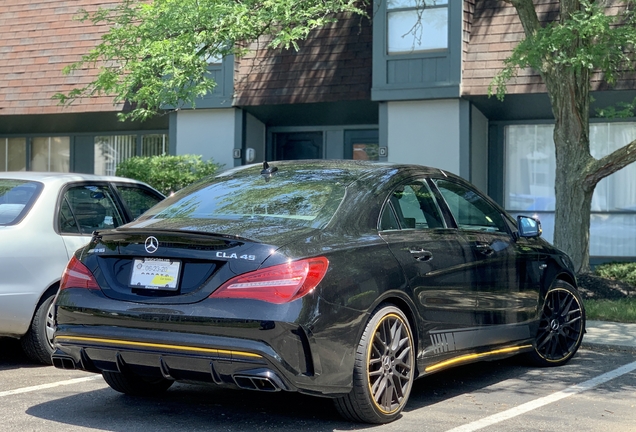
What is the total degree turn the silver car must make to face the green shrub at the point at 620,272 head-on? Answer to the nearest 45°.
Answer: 0° — it already faces it

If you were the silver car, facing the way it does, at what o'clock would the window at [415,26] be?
The window is roughly at 12 o'clock from the silver car.

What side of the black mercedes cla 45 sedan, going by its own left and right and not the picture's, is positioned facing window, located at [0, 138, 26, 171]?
left

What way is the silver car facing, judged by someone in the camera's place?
facing away from the viewer and to the right of the viewer

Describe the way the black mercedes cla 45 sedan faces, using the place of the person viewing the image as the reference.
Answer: facing away from the viewer and to the right of the viewer

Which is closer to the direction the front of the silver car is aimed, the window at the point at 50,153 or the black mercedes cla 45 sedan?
the window

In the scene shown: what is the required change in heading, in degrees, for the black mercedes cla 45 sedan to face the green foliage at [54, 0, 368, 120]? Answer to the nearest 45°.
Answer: approximately 45° to its left

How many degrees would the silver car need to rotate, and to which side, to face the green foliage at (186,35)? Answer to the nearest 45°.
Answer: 0° — it already faces it

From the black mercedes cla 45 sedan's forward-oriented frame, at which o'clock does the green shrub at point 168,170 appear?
The green shrub is roughly at 10 o'clock from the black mercedes cla 45 sedan.
